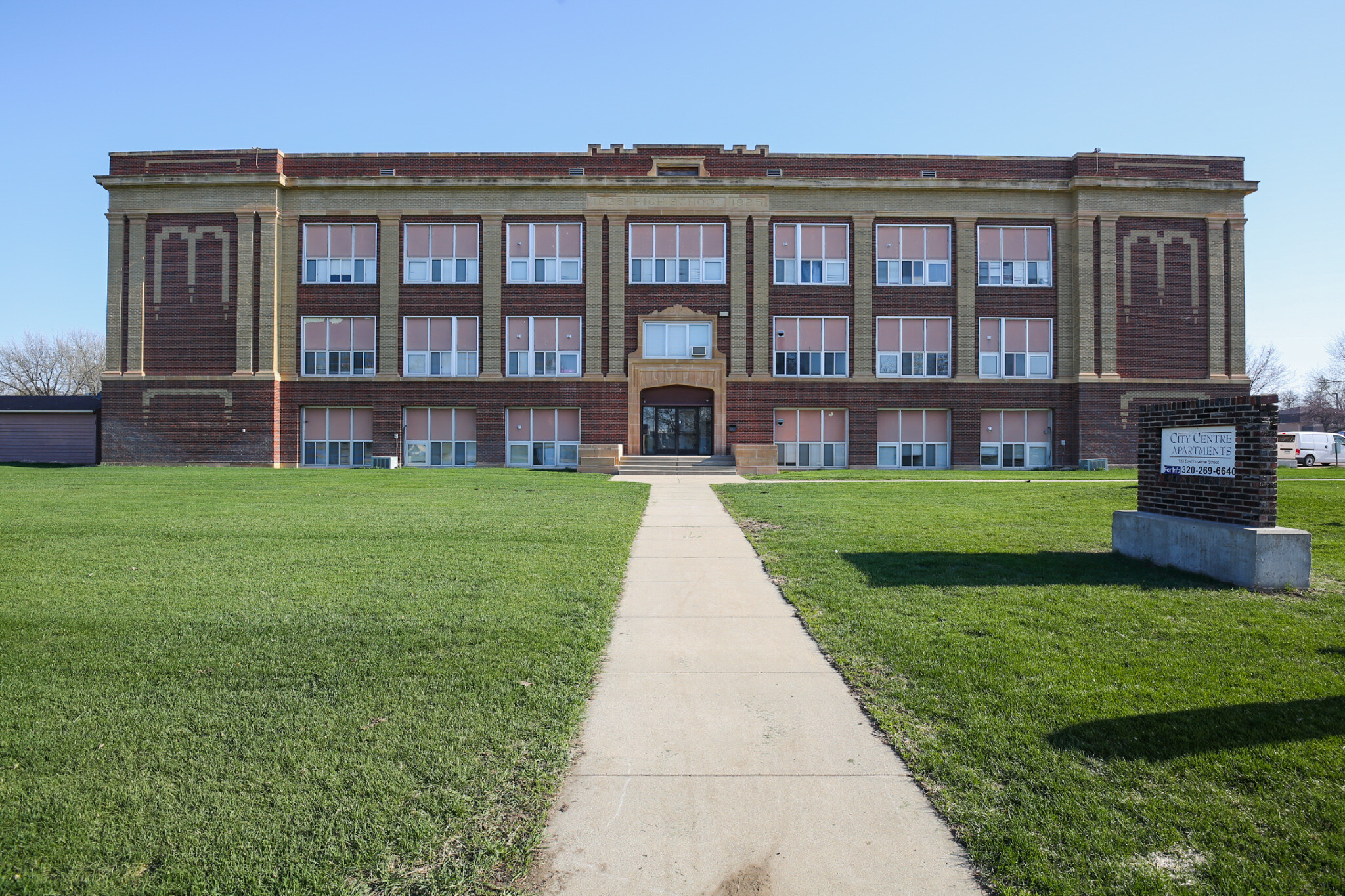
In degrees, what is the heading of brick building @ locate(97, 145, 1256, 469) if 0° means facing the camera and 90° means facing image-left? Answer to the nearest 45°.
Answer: approximately 0°

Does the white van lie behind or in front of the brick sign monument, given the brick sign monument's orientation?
behind

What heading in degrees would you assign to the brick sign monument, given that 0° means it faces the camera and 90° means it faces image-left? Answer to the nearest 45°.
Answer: approximately 45°

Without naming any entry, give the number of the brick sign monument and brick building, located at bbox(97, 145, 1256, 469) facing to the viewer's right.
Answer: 0

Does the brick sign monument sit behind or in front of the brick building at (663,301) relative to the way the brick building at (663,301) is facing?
in front

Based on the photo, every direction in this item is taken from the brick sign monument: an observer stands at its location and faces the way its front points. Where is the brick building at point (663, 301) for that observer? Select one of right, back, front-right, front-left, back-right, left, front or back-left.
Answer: right

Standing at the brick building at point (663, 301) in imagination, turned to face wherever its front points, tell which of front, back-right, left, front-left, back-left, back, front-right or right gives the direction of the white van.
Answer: left

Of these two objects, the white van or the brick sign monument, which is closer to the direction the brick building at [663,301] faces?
the brick sign monument
